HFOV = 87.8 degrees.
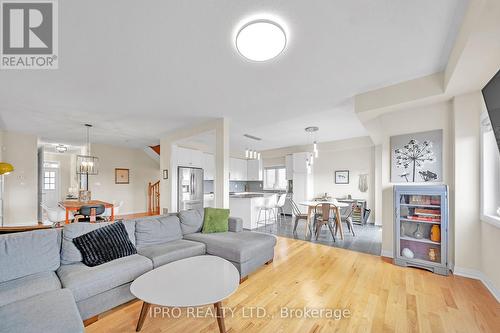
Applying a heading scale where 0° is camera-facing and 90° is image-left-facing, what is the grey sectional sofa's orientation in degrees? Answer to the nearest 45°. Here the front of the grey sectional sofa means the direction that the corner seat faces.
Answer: approximately 315°

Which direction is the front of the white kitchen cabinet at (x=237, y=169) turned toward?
toward the camera

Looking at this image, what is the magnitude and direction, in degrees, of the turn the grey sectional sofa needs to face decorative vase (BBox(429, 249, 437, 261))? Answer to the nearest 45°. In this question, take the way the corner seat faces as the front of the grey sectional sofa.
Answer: approximately 45° to its left

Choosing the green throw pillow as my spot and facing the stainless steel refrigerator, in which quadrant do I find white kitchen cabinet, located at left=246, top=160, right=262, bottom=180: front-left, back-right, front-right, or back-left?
front-right

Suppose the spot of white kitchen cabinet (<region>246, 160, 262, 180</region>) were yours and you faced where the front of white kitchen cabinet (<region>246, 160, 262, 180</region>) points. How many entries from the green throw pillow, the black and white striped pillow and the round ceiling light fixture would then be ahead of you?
3

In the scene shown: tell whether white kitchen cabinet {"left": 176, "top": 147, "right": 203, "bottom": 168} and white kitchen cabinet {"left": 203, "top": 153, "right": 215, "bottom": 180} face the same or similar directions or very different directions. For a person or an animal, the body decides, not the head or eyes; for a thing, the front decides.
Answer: same or similar directions

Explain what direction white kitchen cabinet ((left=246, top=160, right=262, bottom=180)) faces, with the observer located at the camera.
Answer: facing the viewer

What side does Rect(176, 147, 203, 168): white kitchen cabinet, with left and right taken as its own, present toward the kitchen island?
front

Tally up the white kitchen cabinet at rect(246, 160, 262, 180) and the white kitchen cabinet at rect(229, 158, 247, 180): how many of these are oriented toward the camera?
2

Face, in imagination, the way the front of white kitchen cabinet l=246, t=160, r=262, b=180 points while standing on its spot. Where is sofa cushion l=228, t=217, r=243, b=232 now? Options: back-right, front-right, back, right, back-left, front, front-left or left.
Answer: front

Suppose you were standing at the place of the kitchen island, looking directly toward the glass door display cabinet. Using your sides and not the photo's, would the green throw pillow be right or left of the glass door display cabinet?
right

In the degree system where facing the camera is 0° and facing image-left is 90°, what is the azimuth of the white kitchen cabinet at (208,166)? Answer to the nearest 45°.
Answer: approximately 315°
